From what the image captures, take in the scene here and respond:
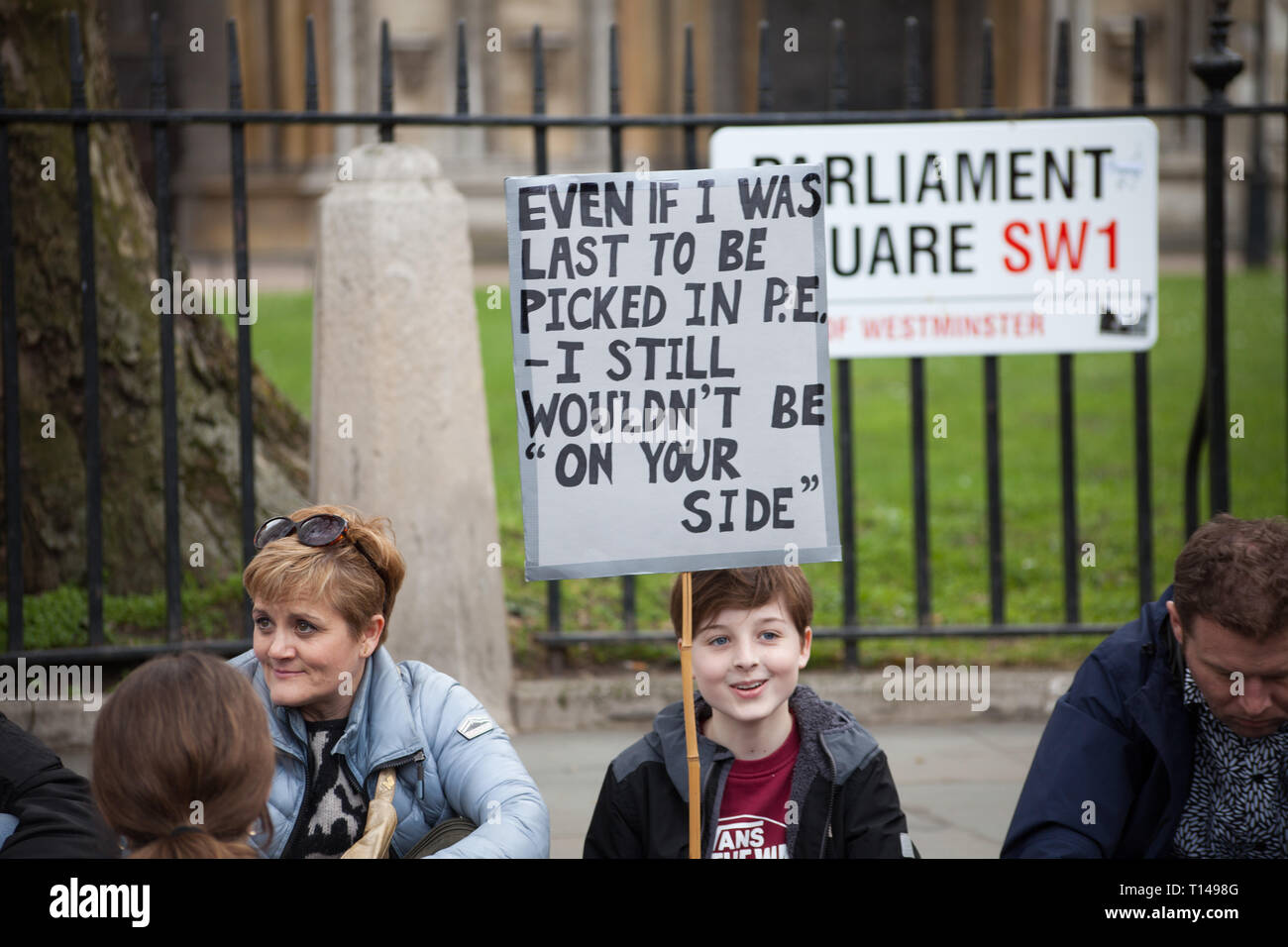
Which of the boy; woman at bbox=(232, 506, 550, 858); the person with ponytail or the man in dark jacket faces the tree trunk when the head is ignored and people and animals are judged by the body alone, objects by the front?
the person with ponytail

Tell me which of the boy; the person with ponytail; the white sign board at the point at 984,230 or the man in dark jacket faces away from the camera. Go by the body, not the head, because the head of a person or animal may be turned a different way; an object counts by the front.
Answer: the person with ponytail

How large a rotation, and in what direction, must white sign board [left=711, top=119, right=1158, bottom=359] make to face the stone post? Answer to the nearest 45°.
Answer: approximately 90° to its right

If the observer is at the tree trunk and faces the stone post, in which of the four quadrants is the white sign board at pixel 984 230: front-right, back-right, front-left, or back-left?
front-left

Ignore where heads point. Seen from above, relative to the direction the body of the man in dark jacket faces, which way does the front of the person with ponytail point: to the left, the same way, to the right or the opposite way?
the opposite way

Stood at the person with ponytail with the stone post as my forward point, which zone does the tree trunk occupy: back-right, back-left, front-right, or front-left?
front-left

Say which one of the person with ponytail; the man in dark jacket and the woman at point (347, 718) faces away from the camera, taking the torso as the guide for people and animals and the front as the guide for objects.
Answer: the person with ponytail

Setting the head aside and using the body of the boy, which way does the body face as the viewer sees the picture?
toward the camera

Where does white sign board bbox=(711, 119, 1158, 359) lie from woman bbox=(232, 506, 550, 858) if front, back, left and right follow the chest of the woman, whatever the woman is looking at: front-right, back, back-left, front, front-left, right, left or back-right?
back

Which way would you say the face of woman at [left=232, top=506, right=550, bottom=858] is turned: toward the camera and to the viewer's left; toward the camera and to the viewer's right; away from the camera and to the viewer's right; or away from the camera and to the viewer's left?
toward the camera and to the viewer's left

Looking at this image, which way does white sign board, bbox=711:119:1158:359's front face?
toward the camera

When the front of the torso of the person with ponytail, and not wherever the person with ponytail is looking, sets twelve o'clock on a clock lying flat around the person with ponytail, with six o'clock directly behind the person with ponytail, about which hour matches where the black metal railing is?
The black metal railing is roughly at 1 o'clock from the person with ponytail.

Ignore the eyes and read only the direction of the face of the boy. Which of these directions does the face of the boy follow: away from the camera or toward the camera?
toward the camera

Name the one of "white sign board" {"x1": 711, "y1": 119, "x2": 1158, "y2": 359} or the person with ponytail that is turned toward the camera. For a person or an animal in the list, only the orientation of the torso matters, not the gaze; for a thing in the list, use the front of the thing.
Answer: the white sign board

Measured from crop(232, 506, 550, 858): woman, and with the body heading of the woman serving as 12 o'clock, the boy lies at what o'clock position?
The boy is roughly at 8 o'clock from the woman.

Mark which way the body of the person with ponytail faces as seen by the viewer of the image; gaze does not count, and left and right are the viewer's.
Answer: facing away from the viewer

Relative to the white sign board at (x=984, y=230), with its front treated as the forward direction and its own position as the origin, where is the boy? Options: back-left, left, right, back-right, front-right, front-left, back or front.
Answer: front
